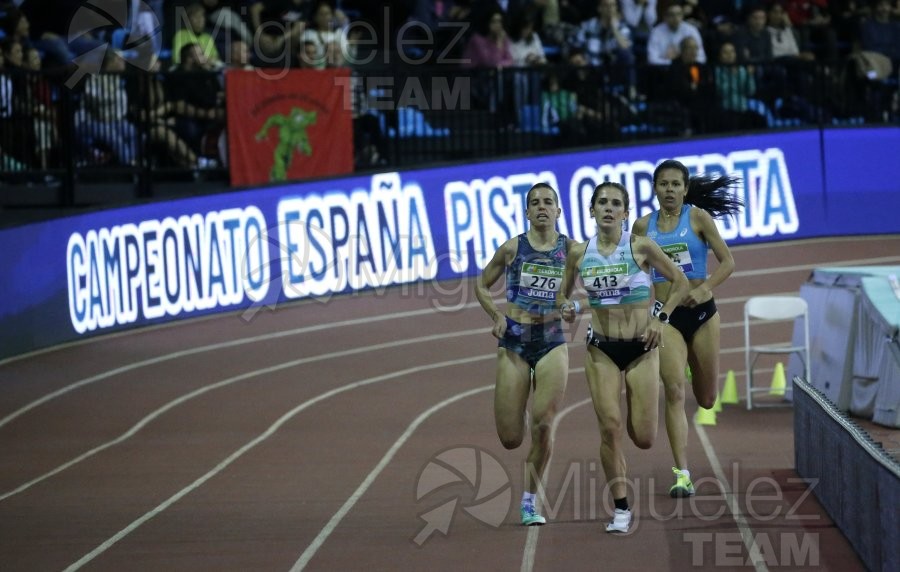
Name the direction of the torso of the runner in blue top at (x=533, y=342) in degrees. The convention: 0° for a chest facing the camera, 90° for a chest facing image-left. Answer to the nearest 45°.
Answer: approximately 0°

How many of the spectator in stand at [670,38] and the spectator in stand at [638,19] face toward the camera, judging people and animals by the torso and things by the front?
2

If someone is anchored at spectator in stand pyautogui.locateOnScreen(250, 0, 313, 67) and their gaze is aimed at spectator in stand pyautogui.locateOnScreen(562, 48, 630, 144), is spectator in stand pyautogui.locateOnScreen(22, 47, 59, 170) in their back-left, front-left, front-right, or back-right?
back-right

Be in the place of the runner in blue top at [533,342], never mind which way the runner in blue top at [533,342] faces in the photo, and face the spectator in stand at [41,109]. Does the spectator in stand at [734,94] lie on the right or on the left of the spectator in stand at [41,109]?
right

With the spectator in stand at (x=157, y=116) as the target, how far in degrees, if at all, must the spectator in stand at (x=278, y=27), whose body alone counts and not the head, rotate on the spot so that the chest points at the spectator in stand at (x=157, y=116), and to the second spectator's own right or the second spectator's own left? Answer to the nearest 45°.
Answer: approximately 45° to the second spectator's own right

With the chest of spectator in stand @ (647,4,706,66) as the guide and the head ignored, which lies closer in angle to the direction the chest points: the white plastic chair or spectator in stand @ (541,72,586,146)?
the white plastic chair

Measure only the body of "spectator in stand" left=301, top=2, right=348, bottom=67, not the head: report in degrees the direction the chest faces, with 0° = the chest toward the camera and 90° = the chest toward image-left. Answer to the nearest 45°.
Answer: approximately 0°
